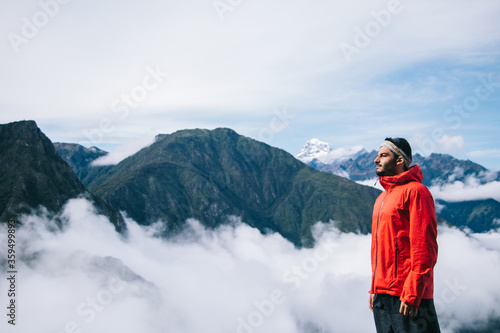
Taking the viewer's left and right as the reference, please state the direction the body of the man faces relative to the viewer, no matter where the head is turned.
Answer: facing the viewer and to the left of the viewer

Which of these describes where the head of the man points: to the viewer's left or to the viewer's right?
to the viewer's left
